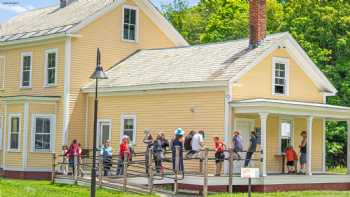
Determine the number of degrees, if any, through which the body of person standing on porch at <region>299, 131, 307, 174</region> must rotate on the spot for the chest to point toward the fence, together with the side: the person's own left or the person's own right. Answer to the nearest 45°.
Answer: approximately 45° to the person's own left

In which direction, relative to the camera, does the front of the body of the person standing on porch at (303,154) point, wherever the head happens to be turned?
to the viewer's left
